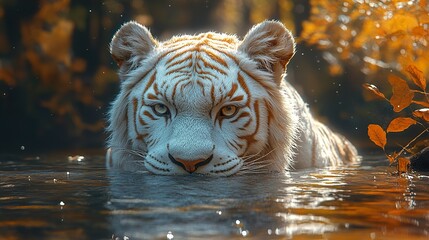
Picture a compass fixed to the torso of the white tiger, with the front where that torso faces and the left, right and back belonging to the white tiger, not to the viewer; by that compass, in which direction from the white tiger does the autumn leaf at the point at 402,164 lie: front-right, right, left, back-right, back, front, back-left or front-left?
back-left

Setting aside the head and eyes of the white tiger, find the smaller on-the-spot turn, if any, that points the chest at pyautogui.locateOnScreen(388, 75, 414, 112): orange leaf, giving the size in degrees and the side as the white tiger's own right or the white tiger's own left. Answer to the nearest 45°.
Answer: approximately 135° to the white tiger's own left

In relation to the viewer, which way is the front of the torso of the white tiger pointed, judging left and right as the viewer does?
facing the viewer and to the left of the viewer

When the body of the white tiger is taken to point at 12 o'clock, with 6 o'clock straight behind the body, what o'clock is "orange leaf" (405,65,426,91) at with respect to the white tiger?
The orange leaf is roughly at 8 o'clock from the white tiger.
